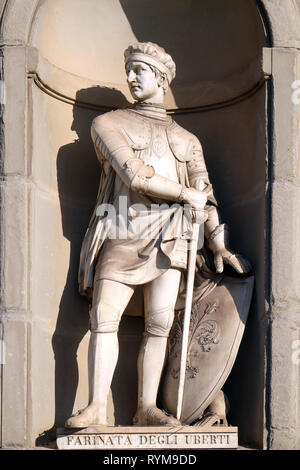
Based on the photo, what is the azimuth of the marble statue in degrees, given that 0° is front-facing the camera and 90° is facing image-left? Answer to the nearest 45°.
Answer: approximately 0°
